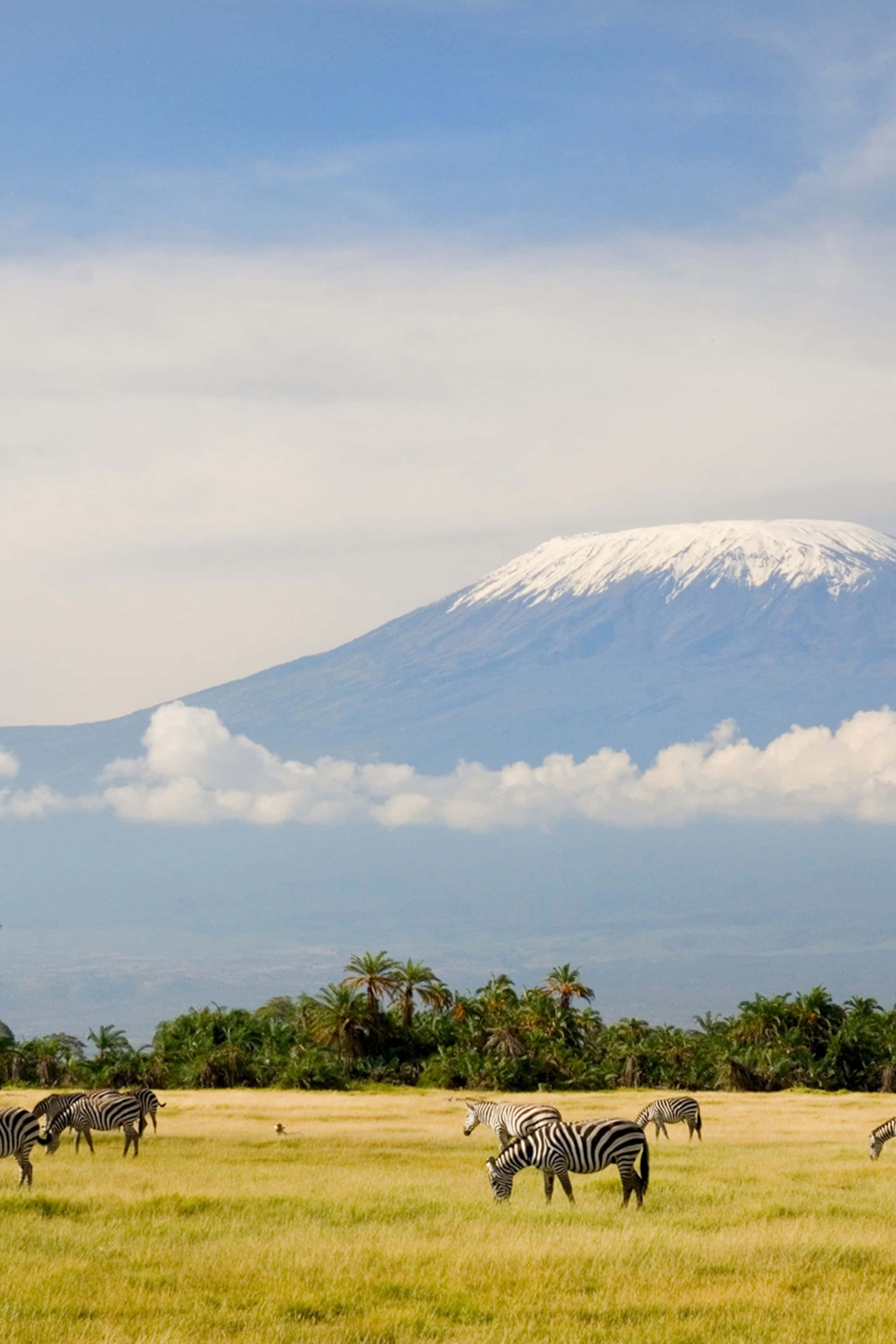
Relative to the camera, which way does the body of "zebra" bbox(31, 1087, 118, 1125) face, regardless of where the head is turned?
to the viewer's left

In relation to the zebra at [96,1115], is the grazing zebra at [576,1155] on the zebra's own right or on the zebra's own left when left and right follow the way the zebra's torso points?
on the zebra's own left

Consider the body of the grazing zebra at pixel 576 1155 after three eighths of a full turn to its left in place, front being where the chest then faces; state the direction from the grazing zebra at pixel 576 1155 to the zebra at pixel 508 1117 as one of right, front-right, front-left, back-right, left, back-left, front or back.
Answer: back-left

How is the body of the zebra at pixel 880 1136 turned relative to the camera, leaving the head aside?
to the viewer's left

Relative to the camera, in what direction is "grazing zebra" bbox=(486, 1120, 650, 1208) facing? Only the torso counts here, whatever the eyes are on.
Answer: to the viewer's left

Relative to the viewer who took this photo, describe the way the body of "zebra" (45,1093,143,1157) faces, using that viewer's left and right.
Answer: facing to the left of the viewer

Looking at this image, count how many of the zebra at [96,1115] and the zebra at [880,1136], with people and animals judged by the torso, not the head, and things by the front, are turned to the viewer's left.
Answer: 2

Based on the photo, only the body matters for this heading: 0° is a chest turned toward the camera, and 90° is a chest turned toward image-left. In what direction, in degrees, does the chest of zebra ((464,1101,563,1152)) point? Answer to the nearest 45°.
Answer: approximately 90°
